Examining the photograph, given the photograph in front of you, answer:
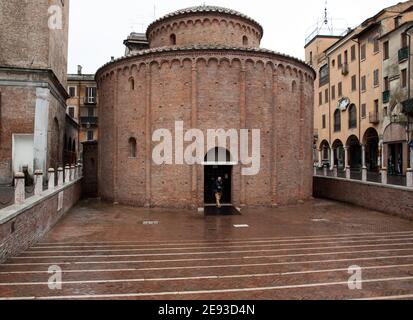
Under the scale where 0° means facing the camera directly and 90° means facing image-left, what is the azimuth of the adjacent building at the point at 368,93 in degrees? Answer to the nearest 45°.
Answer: approximately 45°

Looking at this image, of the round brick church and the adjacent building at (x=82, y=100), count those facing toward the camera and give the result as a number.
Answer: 2

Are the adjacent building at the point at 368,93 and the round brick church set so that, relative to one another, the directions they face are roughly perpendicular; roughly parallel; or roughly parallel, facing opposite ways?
roughly perpendicular

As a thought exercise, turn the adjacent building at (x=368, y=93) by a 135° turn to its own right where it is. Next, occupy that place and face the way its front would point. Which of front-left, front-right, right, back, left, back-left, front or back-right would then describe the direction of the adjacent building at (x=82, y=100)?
left

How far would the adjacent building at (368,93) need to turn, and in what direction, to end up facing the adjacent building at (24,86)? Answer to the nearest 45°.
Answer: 0° — it already faces it

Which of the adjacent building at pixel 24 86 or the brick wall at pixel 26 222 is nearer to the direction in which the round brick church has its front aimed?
the brick wall

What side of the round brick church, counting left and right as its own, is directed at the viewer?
front

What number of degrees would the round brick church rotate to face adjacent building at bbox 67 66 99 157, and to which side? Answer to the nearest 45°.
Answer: approximately 135° to its right

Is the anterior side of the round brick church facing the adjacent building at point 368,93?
no

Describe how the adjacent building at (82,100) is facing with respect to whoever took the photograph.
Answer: facing the viewer

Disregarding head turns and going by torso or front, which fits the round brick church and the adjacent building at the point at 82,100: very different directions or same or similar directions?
same or similar directions

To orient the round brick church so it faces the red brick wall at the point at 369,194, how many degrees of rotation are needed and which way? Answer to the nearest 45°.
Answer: approximately 90° to its left

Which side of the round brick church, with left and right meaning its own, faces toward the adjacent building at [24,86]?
right

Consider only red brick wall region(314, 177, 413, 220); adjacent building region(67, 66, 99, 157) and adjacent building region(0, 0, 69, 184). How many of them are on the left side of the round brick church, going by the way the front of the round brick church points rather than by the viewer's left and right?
1

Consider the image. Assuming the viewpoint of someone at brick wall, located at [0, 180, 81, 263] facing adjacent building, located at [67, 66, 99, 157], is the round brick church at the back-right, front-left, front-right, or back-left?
front-right

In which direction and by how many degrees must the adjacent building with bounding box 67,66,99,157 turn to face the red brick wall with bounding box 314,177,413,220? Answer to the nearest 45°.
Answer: approximately 45° to its left
